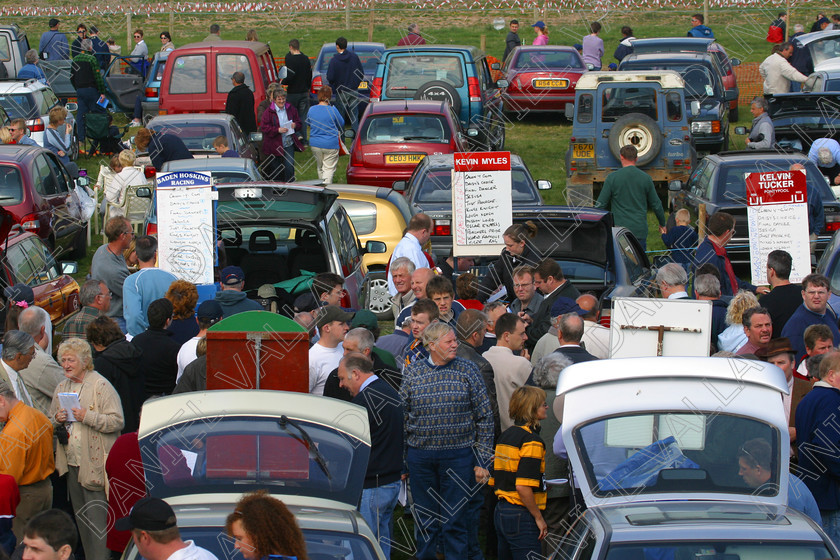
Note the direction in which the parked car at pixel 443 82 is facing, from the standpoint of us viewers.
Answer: facing away from the viewer

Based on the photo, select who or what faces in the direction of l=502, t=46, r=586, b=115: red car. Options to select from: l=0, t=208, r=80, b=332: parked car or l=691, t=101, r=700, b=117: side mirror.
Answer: the parked car

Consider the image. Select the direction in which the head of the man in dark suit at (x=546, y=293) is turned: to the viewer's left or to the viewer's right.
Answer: to the viewer's left

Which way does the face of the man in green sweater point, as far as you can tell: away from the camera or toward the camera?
away from the camera

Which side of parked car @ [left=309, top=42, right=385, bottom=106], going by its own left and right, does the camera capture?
back

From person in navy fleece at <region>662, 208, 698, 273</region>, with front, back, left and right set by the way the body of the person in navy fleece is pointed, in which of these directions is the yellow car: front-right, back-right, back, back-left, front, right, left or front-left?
left

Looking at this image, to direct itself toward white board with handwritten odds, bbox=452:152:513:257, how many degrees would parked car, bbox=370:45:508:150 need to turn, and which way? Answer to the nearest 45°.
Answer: approximately 180°

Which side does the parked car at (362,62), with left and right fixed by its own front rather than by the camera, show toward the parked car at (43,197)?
back

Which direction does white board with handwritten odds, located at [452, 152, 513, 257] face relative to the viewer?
toward the camera

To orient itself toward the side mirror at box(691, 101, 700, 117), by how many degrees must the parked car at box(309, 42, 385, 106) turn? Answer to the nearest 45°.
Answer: approximately 135° to its right

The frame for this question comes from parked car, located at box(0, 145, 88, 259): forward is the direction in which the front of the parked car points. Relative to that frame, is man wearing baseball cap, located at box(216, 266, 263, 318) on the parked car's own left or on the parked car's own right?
on the parked car's own right

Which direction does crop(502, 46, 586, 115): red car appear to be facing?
away from the camera

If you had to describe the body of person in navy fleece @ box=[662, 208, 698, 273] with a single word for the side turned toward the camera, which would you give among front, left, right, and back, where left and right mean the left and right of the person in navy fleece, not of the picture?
back

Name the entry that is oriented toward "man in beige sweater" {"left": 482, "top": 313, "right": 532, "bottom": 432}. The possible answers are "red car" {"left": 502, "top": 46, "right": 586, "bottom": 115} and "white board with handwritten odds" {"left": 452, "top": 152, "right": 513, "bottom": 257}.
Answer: the white board with handwritten odds

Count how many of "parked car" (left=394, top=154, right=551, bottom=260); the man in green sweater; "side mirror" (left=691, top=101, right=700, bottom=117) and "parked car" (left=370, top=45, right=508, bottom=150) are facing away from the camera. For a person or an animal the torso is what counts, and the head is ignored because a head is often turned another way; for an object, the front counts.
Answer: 3

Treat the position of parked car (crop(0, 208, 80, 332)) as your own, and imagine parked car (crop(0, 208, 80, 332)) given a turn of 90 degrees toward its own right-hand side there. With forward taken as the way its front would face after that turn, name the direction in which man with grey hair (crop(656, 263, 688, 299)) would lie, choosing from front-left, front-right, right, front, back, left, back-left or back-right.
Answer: front
